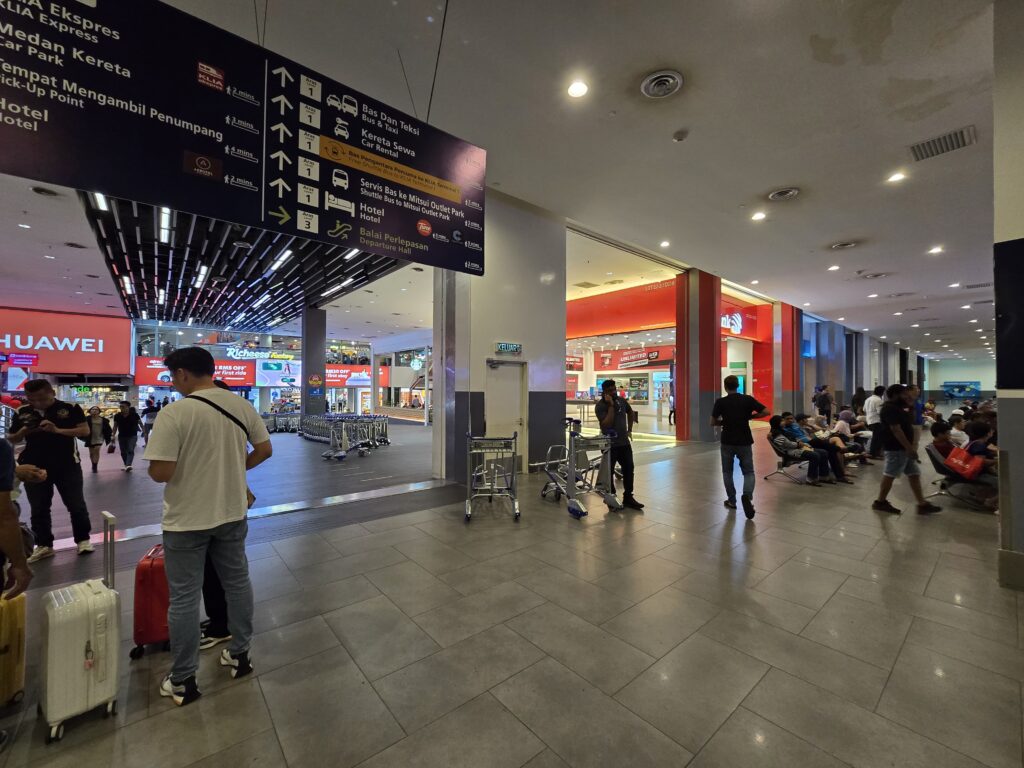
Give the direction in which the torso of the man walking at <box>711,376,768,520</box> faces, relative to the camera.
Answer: away from the camera

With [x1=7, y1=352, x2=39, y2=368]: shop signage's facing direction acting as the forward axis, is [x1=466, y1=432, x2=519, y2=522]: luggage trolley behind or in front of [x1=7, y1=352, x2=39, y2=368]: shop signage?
in front

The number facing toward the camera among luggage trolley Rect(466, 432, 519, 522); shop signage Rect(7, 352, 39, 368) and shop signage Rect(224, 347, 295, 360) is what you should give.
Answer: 2

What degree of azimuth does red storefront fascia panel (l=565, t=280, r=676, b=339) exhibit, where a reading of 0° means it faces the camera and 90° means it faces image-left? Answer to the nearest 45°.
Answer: approximately 45°

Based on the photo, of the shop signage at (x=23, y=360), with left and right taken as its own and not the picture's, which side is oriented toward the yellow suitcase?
front

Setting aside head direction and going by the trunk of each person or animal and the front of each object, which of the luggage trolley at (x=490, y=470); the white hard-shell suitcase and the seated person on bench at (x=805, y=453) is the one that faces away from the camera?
the luggage trolley
